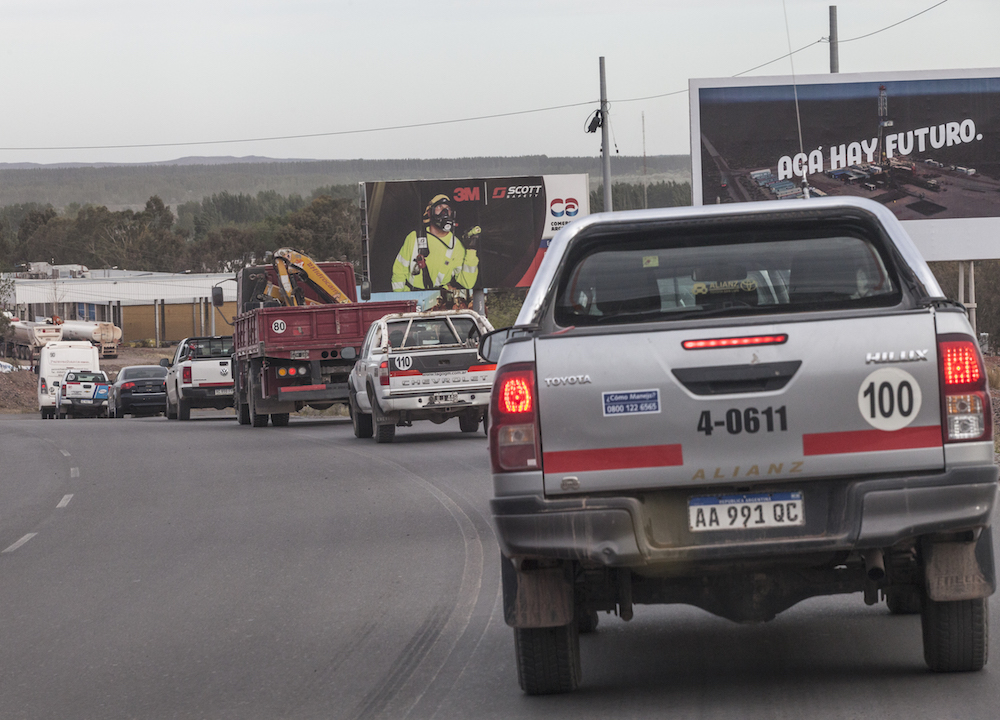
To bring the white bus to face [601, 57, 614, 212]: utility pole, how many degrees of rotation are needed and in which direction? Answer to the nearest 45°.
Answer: approximately 135° to its right

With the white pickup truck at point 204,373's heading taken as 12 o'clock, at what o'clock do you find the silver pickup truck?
The silver pickup truck is roughly at 6 o'clock from the white pickup truck.

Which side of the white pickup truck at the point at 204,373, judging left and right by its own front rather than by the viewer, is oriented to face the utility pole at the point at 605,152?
right

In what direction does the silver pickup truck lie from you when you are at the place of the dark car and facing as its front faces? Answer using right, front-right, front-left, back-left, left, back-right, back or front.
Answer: back

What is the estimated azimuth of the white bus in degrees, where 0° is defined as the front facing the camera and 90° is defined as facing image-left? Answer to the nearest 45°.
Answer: approximately 180°

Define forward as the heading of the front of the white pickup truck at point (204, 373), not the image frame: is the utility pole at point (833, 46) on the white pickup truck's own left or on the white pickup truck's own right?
on the white pickup truck's own right

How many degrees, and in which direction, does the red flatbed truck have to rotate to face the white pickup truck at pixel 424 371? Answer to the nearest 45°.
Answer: approximately 180°

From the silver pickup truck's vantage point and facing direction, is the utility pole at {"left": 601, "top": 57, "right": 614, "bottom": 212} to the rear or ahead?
ahead

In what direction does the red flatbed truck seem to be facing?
away from the camera

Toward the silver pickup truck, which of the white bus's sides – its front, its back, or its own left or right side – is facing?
back

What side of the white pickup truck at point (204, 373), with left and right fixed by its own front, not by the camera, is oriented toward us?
back

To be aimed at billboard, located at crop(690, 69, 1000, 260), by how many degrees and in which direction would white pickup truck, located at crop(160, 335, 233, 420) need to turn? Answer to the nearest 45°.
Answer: approximately 90° to its right

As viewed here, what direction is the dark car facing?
away from the camera
